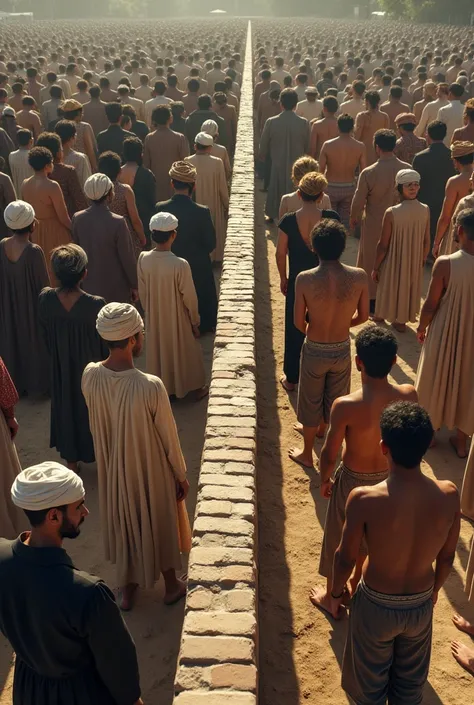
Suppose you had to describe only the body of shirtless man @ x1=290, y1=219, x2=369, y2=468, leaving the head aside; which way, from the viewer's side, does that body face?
away from the camera

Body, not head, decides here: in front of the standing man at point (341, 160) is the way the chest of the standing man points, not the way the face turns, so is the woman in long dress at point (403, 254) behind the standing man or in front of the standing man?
behind

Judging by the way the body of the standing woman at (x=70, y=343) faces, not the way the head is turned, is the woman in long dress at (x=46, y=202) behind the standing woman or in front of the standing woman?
in front

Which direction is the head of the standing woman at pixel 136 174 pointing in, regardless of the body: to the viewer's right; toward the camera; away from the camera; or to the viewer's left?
away from the camera

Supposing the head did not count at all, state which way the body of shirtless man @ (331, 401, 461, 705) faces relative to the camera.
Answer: away from the camera

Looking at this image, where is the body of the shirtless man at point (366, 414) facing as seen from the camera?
away from the camera

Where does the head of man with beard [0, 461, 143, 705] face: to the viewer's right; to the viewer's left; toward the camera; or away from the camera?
to the viewer's right

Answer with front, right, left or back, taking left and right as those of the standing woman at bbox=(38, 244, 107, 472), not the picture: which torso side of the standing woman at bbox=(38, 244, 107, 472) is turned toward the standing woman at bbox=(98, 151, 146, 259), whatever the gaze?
front

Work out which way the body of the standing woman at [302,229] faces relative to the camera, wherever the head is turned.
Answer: away from the camera

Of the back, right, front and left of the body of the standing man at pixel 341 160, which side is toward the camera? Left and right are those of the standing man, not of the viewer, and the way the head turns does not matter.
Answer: back

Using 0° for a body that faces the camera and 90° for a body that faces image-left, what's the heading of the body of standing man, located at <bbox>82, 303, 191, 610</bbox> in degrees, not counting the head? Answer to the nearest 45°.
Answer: approximately 225°

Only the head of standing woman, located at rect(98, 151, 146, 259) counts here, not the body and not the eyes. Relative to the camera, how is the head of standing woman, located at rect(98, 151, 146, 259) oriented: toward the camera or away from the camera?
away from the camera
